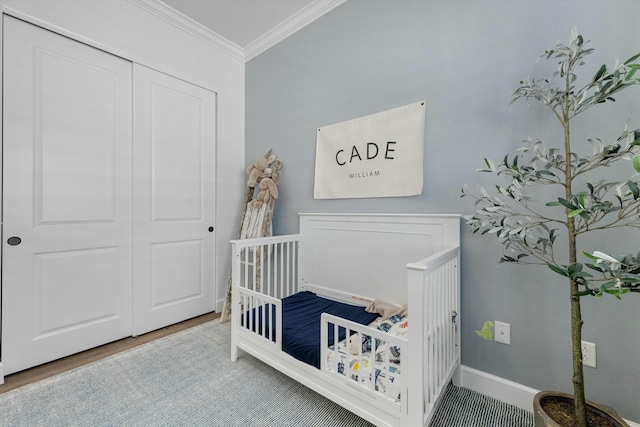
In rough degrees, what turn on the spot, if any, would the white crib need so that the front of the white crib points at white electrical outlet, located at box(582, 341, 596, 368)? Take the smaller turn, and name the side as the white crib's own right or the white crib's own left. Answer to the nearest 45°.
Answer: approximately 135° to the white crib's own left

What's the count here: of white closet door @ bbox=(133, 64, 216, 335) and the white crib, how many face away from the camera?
0

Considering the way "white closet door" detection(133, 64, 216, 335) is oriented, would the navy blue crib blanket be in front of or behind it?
in front

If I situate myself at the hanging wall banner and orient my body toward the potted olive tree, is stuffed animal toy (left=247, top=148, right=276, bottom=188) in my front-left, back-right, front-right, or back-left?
back-right

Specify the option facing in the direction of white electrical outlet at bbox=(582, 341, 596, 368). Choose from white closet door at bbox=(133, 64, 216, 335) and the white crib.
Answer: the white closet door

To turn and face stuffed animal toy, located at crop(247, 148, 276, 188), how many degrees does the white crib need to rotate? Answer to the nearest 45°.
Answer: approximately 90° to its right

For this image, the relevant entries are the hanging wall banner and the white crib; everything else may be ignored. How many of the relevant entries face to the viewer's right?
0

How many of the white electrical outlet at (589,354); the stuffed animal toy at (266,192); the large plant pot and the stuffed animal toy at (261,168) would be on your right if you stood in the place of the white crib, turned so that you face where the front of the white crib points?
2

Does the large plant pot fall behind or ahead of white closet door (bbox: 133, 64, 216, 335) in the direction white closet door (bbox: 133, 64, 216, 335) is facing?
ahead

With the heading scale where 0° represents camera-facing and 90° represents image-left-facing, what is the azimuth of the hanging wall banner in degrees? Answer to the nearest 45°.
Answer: approximately 45°

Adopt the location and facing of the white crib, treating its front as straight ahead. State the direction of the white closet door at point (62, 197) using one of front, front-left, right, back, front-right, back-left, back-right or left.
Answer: front-right
